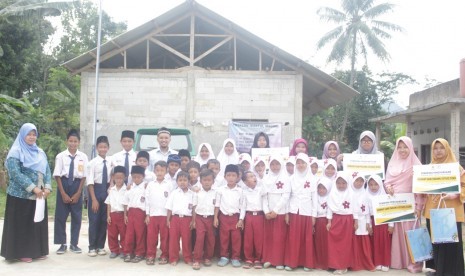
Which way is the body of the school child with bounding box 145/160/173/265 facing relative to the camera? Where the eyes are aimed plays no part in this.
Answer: toward the camera

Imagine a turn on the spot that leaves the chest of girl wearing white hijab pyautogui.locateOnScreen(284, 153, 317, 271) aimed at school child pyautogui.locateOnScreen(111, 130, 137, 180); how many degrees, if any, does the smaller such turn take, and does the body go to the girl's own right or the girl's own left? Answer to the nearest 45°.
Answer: approximately 90° to the girl's own right

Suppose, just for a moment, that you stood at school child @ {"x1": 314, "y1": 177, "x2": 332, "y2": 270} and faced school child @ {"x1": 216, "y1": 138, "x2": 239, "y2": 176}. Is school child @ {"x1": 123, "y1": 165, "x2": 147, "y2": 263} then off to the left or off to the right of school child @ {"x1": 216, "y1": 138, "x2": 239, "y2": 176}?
left

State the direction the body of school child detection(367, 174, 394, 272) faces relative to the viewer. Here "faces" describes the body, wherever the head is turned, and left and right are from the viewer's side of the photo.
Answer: facing the viewer

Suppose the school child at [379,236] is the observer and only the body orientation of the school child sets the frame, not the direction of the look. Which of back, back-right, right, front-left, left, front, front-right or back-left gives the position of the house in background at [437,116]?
back

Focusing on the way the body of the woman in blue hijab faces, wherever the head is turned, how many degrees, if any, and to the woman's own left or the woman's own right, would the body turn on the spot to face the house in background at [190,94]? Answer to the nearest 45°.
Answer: approximately 90° to the woman's own left

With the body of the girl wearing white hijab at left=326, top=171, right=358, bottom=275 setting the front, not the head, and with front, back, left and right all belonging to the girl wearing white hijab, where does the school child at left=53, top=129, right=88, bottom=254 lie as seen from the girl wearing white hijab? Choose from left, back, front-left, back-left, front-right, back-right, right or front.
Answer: right

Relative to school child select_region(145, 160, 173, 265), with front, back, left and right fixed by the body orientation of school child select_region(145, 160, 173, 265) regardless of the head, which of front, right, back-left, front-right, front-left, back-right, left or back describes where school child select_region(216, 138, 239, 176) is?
back-left

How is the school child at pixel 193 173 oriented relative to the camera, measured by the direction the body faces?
toward the camera

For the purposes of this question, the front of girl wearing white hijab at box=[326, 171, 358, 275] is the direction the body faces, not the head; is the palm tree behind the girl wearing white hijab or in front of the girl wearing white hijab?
behind

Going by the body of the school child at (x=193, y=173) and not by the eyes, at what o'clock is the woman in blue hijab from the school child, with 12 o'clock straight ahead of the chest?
The woman in blue hijab is roughly at 3 o'clock from the school child.
